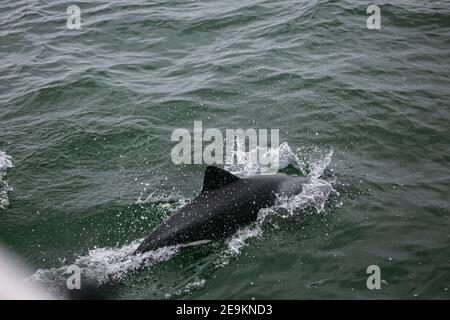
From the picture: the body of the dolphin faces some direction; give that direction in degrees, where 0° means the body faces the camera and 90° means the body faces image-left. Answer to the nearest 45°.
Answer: approximately 225°
